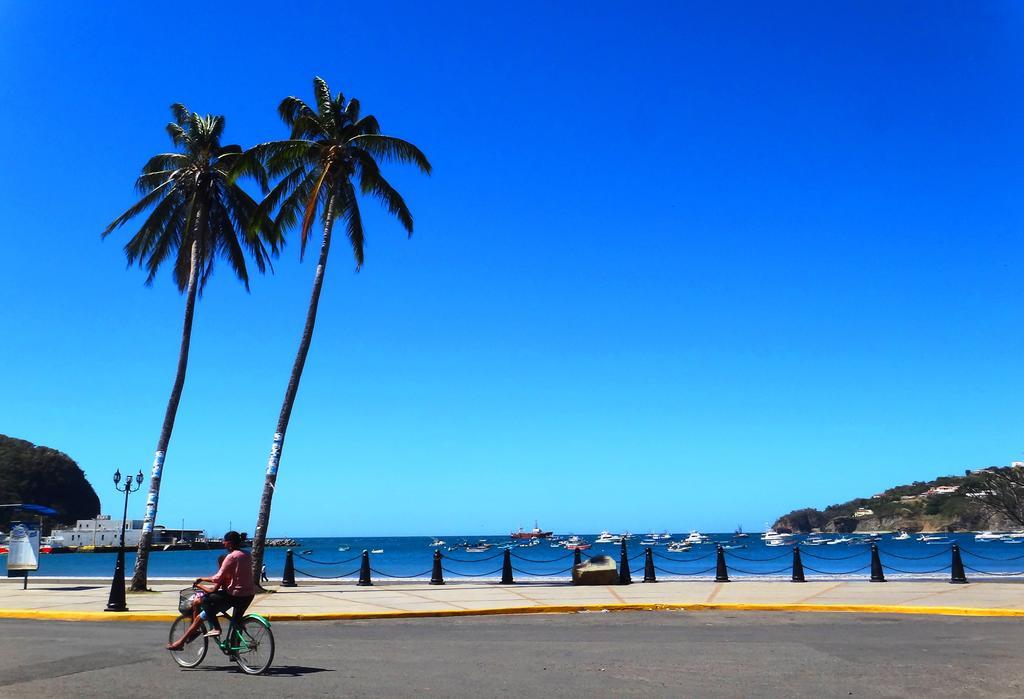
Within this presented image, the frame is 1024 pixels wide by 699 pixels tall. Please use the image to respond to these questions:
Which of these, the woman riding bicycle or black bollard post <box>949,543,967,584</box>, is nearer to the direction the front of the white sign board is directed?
the woman riding bicycle

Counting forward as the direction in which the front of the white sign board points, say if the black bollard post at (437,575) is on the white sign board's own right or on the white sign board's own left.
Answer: on the white sign board's own left

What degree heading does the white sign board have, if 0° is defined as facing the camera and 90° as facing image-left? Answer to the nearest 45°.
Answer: approximately 0°

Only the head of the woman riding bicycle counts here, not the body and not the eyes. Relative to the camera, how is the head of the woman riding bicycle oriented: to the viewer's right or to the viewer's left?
to the viewer's left

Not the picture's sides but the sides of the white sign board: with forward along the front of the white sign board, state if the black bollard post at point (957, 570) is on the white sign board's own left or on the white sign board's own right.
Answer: on the white sign board's own left
